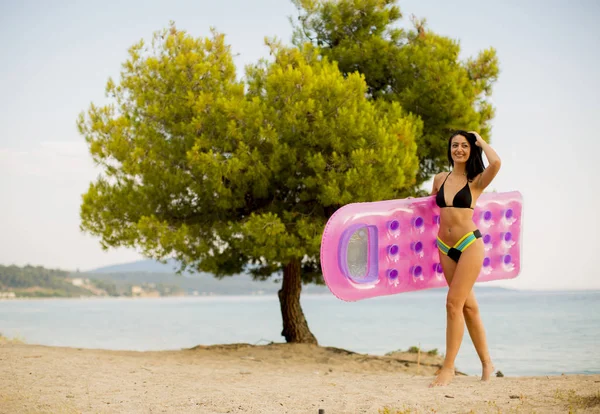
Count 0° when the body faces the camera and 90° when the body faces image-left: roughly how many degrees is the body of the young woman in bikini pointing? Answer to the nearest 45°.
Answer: approximately 45°

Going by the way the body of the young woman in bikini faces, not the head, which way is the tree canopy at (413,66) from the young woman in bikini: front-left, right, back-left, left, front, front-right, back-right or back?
back-right

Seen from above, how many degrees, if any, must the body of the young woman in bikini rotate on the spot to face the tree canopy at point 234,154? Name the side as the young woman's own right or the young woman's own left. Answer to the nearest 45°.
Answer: approximately 90° to the young woman's own right
